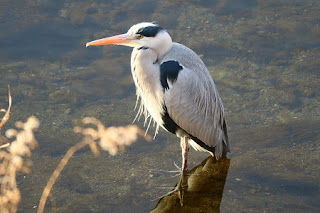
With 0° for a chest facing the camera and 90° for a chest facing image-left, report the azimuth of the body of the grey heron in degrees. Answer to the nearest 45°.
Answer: approximately 90°
